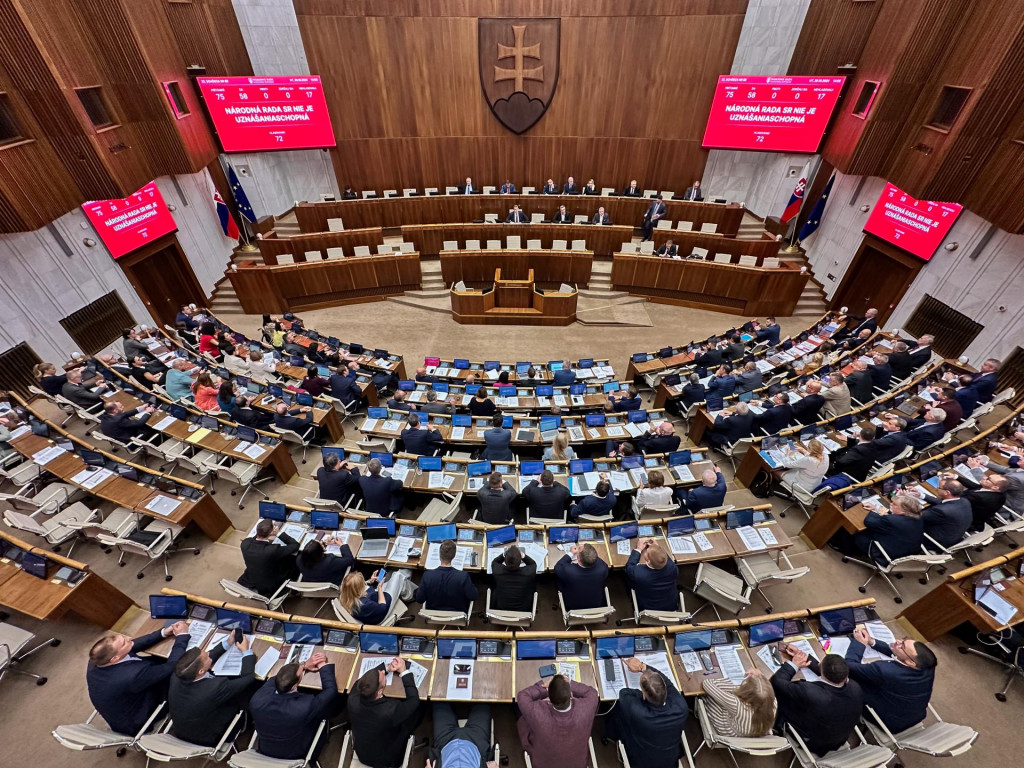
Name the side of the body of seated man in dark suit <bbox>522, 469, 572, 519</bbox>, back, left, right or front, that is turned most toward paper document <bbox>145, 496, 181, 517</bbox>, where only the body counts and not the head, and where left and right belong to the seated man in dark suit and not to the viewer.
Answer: left

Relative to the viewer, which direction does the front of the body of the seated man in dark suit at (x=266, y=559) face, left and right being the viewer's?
facing away from the viewer and to the right of the viewer

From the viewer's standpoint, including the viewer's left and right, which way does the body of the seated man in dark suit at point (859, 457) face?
facing away from the viewer and to the left of the viewer

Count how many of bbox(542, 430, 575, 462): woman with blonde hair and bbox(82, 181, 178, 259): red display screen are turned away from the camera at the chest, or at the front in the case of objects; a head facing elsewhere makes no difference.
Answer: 1

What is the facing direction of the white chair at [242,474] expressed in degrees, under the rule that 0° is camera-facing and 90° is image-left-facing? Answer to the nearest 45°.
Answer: approximately 225°

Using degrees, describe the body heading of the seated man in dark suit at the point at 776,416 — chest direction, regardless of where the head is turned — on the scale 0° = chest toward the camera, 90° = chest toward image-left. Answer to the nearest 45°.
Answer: approximately 135°

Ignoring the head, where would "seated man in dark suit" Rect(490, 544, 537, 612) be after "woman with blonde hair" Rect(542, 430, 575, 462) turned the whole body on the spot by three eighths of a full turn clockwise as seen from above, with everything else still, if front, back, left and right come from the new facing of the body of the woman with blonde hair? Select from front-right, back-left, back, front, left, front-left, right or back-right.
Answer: front-right

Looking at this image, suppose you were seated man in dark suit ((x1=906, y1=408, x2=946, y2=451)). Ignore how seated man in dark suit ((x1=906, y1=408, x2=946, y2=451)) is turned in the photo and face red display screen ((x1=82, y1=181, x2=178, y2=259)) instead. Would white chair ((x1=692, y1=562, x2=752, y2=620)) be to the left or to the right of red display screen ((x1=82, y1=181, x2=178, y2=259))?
left

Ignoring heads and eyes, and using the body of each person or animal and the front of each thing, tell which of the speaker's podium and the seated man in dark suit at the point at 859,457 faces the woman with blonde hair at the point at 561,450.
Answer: the speaker's podium

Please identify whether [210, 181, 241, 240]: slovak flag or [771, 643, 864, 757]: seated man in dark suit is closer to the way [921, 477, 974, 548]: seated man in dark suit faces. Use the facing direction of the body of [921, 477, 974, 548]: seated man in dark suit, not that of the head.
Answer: the slovak flag

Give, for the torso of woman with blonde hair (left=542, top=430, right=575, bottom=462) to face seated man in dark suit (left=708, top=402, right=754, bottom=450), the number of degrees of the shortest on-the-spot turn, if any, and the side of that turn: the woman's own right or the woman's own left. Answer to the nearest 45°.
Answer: approximately 90° to the woman's own right

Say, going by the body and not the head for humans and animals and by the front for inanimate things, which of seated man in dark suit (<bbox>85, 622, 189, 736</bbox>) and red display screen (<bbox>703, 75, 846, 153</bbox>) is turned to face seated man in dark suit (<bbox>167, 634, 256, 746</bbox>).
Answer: the red display screen

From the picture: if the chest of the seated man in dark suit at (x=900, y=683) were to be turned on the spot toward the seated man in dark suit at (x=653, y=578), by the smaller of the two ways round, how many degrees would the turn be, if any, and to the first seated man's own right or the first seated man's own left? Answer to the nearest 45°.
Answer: approximately 90° to the first seated man's own left

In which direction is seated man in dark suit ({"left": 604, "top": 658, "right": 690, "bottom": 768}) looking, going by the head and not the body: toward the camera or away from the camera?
away from the camera

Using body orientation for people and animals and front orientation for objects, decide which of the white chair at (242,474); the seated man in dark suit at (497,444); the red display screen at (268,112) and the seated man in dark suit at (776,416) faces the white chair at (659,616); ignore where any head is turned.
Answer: the red display screen

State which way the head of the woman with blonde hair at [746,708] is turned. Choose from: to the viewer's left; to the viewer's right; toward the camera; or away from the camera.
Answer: away from the camera

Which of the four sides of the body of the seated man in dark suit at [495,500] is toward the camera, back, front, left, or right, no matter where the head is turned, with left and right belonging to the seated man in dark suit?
back

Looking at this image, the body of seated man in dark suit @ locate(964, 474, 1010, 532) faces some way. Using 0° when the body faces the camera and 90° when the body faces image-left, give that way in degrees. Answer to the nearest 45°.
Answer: approximately 135°
